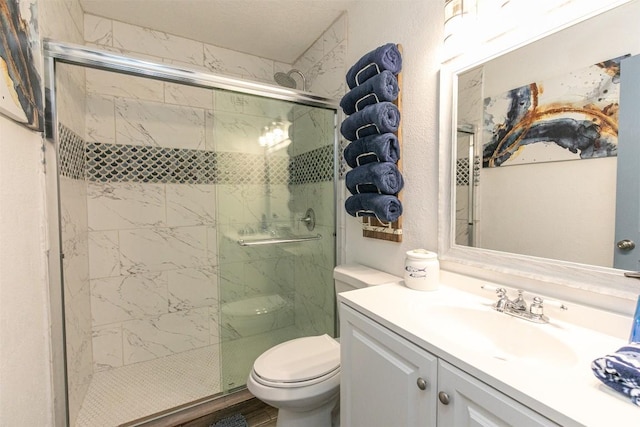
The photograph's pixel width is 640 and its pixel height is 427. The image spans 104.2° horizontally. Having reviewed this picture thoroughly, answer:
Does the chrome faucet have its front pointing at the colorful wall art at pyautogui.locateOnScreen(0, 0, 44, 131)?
yes

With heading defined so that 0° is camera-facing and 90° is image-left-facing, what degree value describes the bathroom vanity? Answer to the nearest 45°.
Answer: approximately 45°

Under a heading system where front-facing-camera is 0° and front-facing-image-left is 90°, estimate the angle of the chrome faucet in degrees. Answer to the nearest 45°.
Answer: approximately 45°

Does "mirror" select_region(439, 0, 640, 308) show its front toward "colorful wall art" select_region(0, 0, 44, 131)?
yes

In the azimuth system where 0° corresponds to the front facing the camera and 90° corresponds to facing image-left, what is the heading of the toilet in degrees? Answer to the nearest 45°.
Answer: approximately 45°
